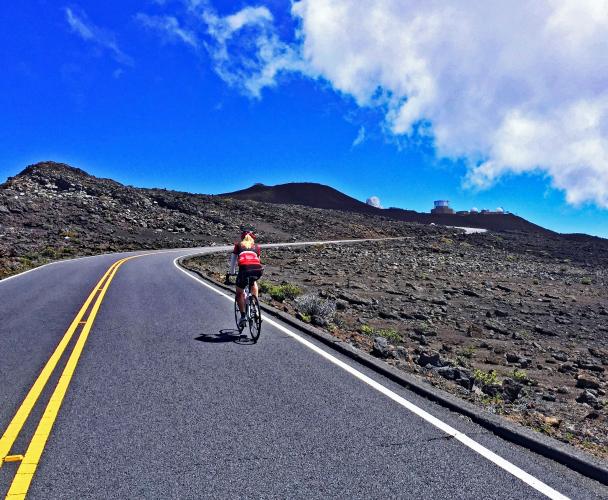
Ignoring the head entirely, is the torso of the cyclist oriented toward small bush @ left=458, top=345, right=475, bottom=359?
no

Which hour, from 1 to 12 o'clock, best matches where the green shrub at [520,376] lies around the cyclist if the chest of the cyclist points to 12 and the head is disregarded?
The green shrub is roughly at 3 o'clock from the cyclist.

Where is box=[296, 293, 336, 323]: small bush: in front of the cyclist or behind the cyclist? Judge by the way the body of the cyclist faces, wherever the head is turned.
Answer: in front

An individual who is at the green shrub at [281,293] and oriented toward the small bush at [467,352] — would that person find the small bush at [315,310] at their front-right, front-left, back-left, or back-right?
front-right

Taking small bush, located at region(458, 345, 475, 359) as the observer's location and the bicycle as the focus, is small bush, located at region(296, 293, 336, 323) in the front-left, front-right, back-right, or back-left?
front-right

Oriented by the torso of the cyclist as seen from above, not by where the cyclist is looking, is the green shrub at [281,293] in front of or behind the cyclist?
in front

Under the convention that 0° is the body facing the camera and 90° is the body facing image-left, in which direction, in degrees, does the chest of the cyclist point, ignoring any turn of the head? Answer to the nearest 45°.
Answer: approximately 180°
